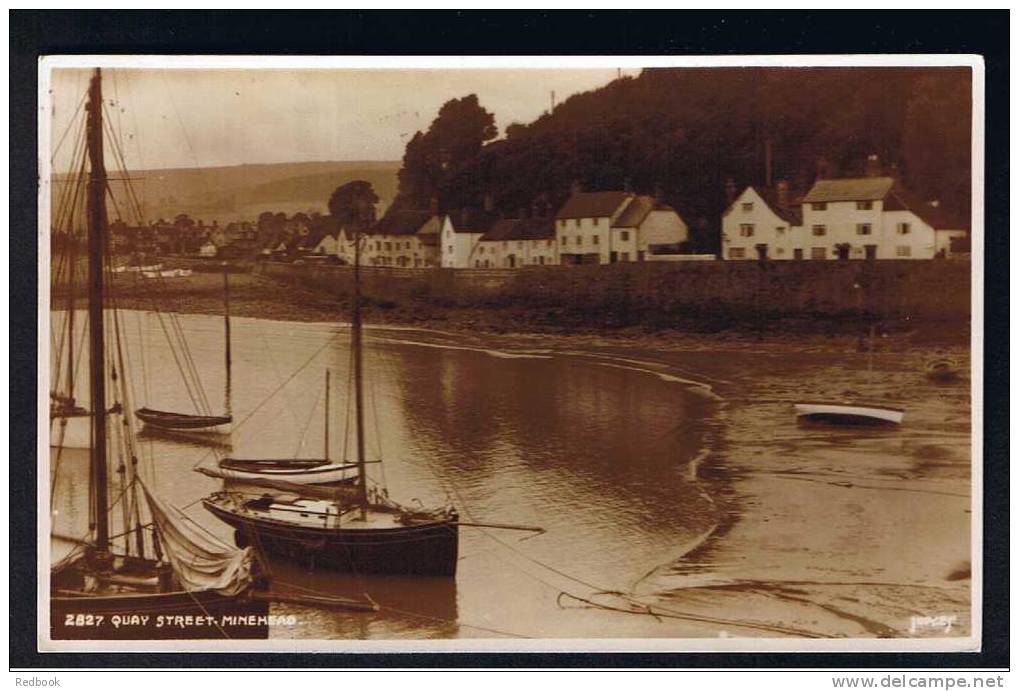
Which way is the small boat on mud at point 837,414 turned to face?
to the viewer's right

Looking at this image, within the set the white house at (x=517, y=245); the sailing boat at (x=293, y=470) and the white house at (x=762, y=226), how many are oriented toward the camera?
2

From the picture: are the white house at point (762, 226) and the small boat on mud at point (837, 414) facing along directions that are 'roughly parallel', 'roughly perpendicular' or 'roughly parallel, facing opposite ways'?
roughly perpendicular

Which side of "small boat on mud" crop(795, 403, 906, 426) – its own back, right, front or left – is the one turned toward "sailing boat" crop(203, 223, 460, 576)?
back

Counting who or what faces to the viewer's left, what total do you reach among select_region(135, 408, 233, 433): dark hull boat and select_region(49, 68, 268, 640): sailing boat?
2
